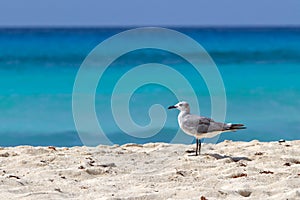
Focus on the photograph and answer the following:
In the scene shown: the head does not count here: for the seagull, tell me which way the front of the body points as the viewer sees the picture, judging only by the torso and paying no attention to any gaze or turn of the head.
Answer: to the viewer's left
